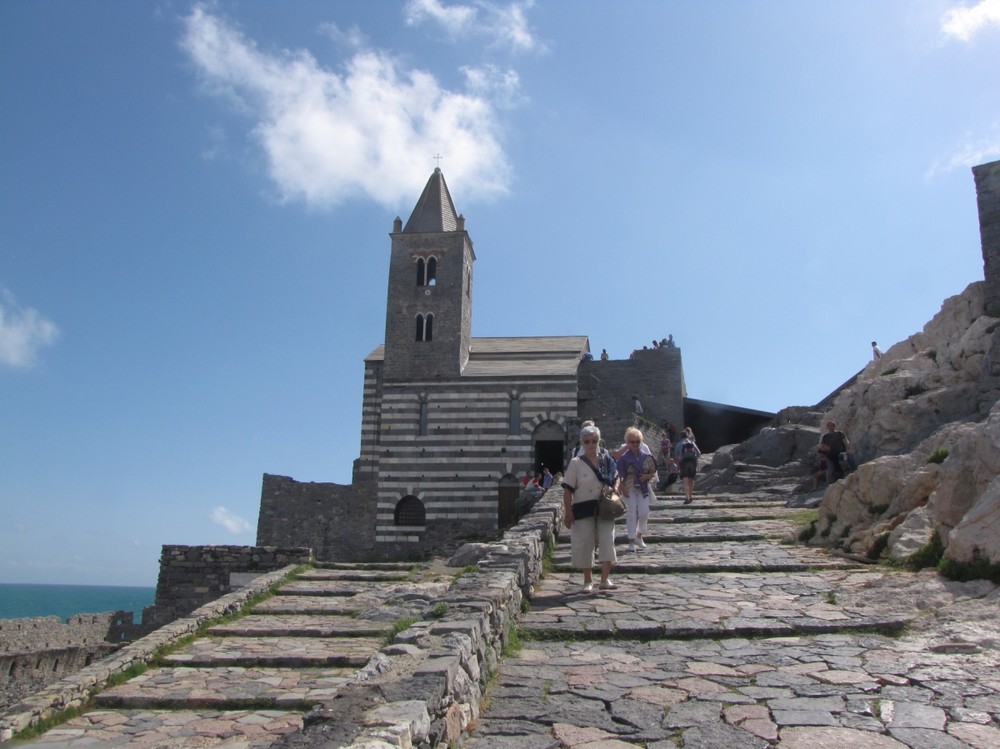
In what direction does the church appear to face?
toward the camera

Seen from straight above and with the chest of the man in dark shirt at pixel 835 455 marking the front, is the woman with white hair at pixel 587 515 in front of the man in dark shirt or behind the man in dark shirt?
in front

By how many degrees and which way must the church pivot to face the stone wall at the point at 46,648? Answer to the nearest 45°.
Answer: approximately 45° to its right

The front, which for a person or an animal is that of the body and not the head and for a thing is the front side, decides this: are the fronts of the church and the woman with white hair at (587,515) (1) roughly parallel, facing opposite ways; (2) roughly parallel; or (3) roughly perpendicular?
roughly parallel

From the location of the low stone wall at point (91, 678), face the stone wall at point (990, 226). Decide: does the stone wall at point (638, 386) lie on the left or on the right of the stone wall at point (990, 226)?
left

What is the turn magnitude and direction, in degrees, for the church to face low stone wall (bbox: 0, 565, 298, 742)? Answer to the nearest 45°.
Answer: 0° — it already faces it

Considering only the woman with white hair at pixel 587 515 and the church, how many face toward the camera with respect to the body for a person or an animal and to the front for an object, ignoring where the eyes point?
2

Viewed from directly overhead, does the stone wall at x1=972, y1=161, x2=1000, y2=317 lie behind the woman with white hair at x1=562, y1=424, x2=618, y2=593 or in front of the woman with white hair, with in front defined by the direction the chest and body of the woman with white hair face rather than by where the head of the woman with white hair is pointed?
behind

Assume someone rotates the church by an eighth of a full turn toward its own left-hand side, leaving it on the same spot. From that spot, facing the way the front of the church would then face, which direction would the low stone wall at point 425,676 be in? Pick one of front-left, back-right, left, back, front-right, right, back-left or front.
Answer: front-right

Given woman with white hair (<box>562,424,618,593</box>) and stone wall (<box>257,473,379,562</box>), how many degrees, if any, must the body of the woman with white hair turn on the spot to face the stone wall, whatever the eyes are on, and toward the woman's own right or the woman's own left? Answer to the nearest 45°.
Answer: approximately 135° to the woman's own right

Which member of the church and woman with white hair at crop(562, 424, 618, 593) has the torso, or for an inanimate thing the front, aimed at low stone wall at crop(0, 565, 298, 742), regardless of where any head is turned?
the church

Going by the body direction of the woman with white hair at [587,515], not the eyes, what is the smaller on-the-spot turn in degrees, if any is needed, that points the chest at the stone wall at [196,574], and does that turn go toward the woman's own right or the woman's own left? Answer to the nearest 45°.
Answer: approximately 135° to the woman's own right

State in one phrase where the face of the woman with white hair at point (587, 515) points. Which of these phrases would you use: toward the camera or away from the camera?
toward the camera
